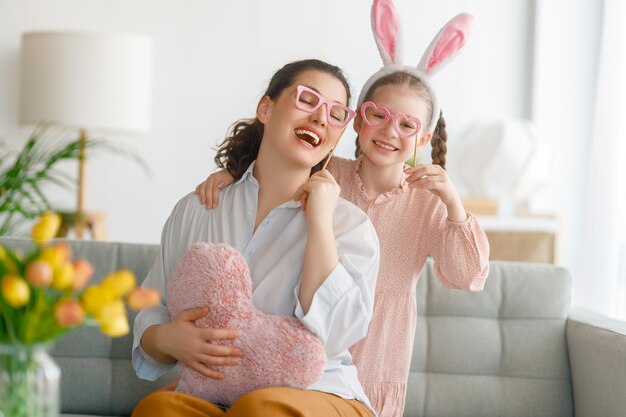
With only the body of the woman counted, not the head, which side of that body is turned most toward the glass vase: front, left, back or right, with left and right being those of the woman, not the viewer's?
front

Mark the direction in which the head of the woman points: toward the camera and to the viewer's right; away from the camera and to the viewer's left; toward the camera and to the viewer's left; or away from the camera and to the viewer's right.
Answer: toward the camera and to the viewer's right

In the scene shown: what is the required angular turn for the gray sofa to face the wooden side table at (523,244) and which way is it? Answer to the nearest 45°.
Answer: approximately 180°

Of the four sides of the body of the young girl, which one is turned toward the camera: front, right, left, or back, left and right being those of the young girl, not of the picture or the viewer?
front

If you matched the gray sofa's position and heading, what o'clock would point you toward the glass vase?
The glass vase is roughly at 1 o'clock from the gray sofa.

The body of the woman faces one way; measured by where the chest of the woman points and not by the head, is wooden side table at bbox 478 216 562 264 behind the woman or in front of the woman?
behind

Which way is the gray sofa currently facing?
toward the camera

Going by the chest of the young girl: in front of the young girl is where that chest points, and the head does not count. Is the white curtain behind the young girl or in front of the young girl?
behind
